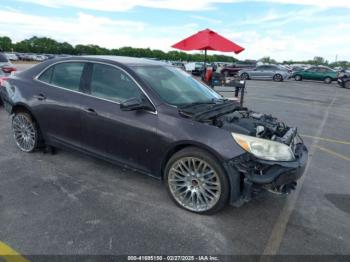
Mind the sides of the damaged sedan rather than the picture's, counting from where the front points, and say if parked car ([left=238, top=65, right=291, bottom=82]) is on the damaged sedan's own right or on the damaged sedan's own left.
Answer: on the damaged sedan's own left

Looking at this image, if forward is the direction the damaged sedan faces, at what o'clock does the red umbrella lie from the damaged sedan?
The red umbrella is roughly at 8 o'clock from the damaged sedan.

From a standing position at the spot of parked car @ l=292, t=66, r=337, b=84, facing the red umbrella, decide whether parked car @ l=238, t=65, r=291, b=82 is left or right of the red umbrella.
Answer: right

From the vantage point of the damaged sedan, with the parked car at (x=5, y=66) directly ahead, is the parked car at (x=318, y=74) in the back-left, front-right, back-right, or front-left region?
front-right

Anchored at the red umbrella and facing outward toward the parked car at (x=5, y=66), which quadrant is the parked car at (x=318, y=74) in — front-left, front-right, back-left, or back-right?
back-right

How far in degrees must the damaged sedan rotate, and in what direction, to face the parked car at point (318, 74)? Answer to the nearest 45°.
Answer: approximately 90° to its left

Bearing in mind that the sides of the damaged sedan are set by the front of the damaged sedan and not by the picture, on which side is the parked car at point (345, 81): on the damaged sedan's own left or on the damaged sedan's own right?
on the damaged sedan's own left

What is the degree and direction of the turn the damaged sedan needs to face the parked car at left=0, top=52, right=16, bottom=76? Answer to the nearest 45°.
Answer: approximately 180°
